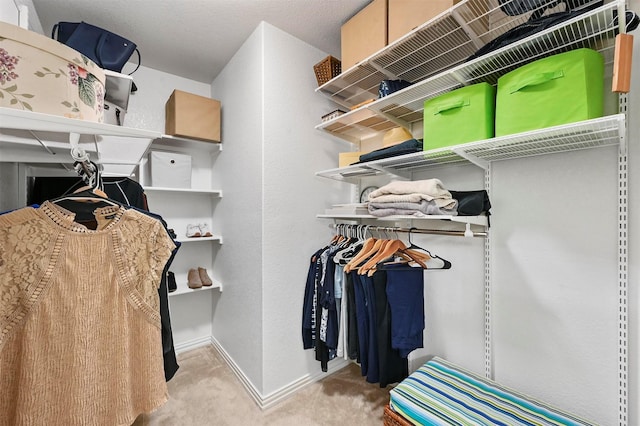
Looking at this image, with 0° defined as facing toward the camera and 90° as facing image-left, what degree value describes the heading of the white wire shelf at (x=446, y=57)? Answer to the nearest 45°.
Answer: approximately 45°

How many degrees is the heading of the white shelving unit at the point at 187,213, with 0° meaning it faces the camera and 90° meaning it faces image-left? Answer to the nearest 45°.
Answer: approximately 315°
